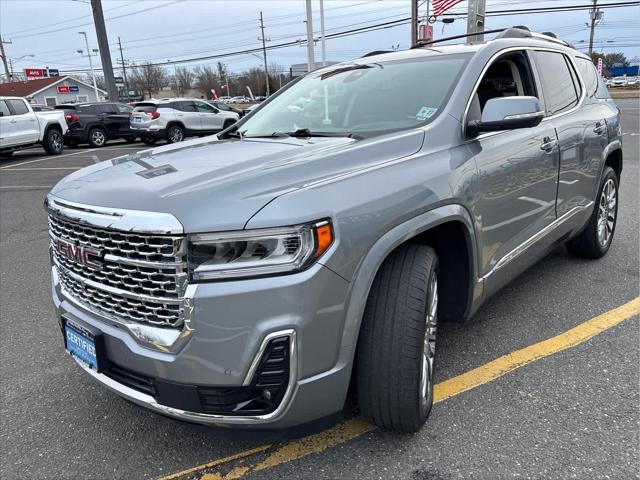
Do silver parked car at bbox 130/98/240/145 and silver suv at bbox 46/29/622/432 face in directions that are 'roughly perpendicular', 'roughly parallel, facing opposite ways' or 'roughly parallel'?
roughly parallel, facing opposite ways

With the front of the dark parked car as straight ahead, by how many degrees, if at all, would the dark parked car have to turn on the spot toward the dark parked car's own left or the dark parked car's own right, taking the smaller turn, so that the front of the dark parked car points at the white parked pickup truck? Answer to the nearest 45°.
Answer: approximately 180°

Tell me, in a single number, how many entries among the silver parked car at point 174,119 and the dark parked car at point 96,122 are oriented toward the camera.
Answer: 0

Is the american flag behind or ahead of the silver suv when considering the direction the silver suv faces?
behind

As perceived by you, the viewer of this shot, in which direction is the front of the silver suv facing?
facing the viewer and to the left of the viewer

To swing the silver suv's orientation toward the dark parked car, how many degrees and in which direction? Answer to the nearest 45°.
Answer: approximately 90° to its right

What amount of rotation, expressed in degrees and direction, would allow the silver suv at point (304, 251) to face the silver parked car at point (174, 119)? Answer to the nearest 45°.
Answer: approximately 135° to its right

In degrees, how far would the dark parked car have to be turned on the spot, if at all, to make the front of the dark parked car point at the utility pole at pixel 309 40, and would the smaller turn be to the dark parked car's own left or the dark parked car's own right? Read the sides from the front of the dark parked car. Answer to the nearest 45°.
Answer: approximately 90° to the dark parked car's own right

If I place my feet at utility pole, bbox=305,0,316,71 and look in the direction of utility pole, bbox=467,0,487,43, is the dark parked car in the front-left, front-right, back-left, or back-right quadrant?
back-right

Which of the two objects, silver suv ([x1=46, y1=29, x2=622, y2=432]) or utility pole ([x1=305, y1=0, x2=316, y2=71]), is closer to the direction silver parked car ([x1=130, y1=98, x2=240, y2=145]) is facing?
the utility pole

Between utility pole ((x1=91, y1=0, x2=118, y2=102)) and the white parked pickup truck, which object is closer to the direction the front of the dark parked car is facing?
the utility pole
